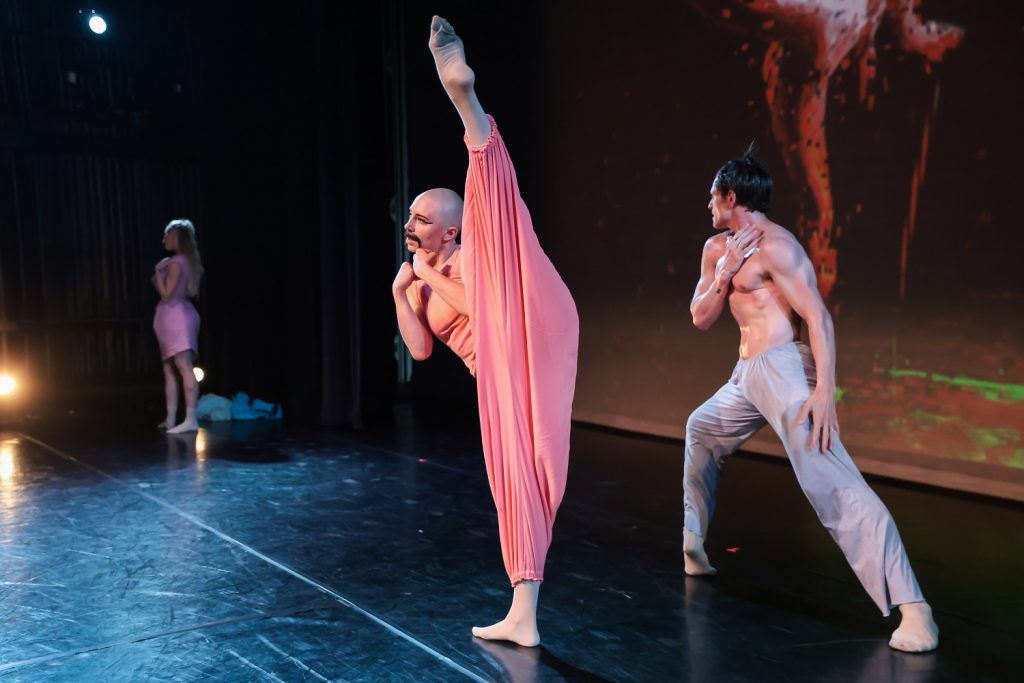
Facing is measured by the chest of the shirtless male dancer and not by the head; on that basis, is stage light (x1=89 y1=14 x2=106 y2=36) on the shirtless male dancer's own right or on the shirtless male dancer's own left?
on the shirtless male dancer's own right

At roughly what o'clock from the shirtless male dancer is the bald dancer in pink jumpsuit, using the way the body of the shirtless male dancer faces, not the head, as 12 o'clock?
The bald dancer in pink jumpsuit is roughly at 12 o'clock from the shirtless male dancer.

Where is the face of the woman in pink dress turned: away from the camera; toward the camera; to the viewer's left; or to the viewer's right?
to the viewer's left

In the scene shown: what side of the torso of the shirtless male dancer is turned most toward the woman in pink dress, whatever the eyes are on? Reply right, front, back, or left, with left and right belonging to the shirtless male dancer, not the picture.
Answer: right

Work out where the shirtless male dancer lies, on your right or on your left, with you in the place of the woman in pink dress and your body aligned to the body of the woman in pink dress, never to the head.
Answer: on your left

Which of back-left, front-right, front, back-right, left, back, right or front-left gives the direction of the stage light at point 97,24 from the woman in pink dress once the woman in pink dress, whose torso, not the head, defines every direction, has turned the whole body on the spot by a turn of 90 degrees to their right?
front

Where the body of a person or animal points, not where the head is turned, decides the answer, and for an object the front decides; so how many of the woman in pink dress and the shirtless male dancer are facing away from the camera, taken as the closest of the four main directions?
0

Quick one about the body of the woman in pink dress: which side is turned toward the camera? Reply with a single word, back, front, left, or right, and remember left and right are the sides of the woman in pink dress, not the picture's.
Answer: left

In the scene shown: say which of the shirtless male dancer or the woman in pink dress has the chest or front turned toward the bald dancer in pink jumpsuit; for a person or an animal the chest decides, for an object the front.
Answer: the shirtless male dancer

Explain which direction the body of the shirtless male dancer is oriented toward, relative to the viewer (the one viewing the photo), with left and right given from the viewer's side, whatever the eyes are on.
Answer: facing the viewer and to the left of the viewer
